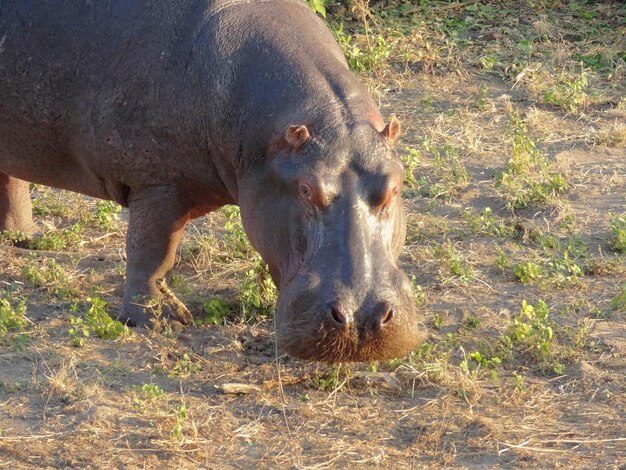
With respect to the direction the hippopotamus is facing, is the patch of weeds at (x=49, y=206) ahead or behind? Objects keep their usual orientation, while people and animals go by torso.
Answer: behind

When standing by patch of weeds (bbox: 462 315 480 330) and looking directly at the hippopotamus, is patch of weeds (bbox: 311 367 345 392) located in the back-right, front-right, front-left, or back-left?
front-left

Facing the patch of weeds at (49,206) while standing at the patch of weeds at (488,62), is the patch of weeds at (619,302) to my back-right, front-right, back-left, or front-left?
front-left

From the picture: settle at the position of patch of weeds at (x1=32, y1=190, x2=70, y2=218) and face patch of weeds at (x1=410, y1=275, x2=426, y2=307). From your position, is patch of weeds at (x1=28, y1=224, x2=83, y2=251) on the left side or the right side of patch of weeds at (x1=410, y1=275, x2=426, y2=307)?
right

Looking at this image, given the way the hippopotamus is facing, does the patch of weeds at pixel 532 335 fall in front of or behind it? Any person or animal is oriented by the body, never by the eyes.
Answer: in front

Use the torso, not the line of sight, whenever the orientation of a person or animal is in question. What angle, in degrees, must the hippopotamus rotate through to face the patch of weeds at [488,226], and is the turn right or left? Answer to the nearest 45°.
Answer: approximately 90° to its left

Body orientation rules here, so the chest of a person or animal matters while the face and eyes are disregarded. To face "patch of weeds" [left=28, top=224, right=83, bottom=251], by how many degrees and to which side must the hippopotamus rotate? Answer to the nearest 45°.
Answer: approximately 180°

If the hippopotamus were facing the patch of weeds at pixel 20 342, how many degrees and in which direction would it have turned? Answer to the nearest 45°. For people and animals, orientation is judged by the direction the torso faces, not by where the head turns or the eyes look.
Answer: approximately 135° to its right

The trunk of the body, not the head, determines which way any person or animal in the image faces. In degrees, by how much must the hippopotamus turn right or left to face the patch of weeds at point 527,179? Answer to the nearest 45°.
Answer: approximately 90° to its left

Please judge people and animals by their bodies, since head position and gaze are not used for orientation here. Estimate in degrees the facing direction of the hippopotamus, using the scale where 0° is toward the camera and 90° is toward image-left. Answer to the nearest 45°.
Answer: approximately 315°

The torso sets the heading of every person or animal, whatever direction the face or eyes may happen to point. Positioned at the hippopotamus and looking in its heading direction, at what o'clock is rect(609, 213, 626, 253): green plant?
The green plant is roughly at 10 o'clock from the hippopotamus.

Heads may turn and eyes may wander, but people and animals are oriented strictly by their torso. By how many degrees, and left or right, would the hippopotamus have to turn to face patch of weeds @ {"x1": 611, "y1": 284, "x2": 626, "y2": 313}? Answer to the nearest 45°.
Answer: approximately 45° to its left

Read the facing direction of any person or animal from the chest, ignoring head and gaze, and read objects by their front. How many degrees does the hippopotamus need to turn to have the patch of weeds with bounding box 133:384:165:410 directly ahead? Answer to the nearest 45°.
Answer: approximately 90° to its right

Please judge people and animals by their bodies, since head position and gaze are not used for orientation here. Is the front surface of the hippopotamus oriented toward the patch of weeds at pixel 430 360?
yes
